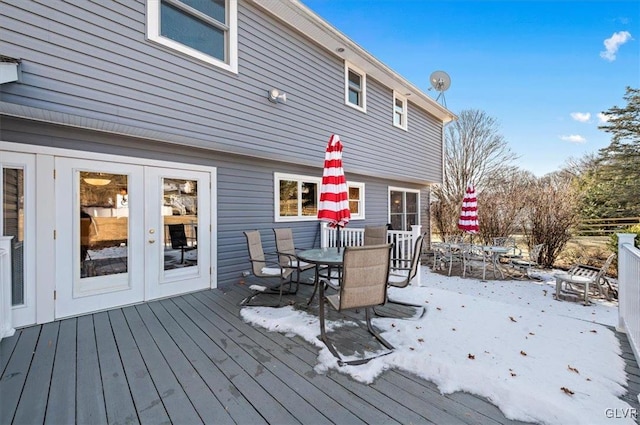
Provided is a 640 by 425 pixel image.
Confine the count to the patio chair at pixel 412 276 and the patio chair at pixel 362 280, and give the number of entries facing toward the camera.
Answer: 0

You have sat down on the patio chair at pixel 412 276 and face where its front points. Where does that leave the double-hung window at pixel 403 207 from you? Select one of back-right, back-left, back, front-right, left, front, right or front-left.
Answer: right

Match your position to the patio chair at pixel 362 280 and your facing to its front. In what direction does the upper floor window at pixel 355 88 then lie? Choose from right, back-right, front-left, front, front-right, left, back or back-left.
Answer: front-right

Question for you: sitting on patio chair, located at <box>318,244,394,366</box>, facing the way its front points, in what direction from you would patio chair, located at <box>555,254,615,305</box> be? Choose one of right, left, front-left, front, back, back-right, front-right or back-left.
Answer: right

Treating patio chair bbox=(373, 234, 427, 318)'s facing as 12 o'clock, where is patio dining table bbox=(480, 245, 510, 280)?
The patio dining table is roughly at 4 o'clock from the patio chair.

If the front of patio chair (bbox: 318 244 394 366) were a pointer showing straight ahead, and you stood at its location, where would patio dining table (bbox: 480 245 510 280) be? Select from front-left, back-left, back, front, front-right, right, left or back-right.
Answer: right

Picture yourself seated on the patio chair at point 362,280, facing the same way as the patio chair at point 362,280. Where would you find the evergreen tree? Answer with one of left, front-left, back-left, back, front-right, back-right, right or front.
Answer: right

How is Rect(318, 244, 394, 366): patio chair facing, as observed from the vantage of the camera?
facing away from the viewer and to the left of the viewer

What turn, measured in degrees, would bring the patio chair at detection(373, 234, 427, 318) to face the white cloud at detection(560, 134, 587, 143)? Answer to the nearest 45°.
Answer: approximately 135° to its right

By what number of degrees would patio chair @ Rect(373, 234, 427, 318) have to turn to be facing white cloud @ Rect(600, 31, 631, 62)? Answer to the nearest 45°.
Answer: approximately 135° to its right

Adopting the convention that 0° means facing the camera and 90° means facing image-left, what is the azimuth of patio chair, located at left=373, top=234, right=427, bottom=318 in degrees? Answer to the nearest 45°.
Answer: approximately 90°

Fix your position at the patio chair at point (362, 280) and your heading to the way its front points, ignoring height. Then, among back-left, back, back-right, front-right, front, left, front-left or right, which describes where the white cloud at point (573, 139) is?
right

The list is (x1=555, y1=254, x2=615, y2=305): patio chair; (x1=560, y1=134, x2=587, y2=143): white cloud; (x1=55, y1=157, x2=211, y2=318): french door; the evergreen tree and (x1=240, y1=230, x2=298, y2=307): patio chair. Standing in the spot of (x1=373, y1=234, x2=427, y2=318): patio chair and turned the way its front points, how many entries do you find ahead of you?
2

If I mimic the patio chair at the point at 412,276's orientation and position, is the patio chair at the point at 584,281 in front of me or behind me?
behind

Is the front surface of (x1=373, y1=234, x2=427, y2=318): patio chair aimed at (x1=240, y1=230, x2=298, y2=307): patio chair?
yes
